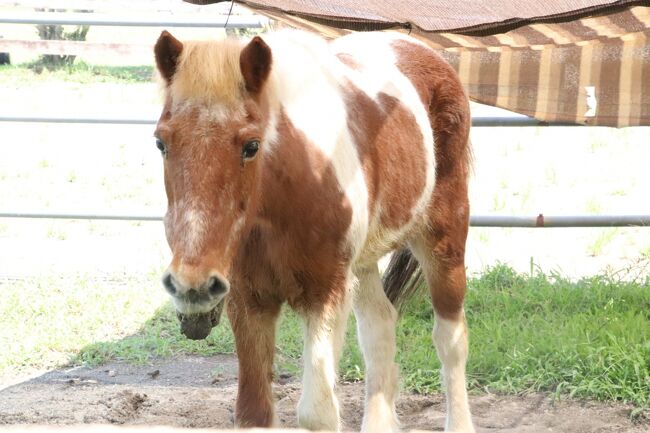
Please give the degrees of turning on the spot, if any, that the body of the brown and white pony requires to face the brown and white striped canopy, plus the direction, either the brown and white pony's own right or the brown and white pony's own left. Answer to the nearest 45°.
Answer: approximately 180°

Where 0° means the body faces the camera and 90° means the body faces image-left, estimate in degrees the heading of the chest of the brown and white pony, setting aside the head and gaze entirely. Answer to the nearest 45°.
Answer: approximately 45°

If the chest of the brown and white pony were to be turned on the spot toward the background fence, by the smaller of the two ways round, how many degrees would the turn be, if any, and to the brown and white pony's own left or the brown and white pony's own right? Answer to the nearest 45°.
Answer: approximately 135° to the brown and white pony's own right
